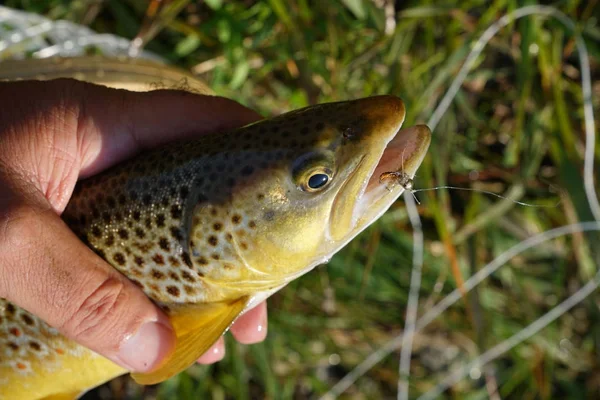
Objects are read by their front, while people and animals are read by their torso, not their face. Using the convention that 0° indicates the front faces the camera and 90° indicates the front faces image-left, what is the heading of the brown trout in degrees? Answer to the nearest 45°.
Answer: approximately 270°
